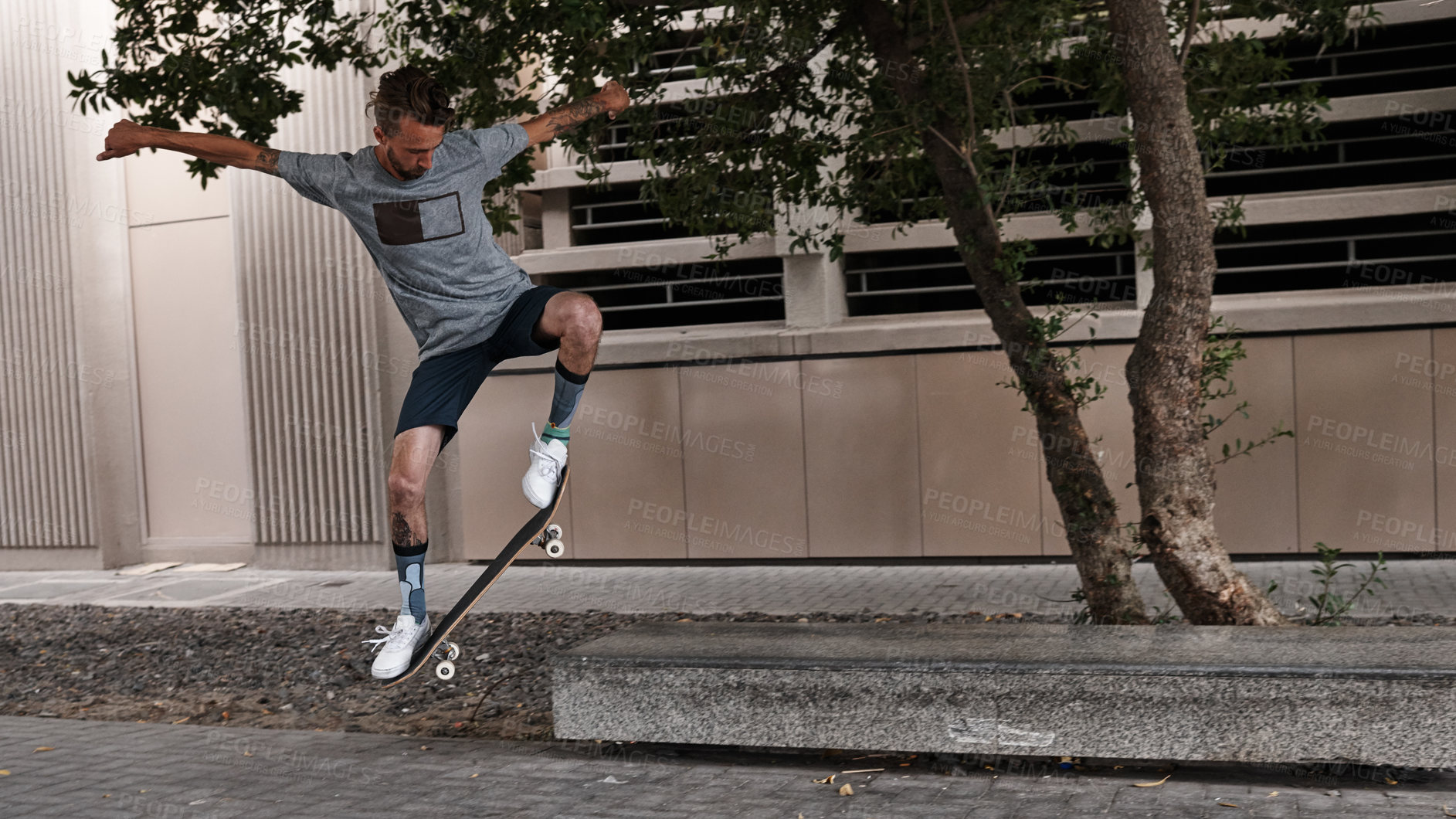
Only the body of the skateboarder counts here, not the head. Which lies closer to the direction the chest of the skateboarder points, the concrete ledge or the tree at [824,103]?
the concrete ledge

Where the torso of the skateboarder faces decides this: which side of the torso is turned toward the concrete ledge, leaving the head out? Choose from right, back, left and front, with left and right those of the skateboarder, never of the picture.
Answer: left

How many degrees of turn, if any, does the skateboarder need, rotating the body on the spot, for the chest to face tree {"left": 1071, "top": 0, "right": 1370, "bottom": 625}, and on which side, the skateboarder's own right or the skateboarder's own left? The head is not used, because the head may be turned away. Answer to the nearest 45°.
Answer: approximately 90° to the skateboarder's own left

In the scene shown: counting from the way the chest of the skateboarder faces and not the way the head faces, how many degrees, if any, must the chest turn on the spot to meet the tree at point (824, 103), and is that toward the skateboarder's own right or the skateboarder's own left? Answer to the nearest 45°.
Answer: approximately 135° to the skateboarder's own left

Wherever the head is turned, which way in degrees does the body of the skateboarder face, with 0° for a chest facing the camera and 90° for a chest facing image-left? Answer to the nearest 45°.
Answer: approximately 0°
